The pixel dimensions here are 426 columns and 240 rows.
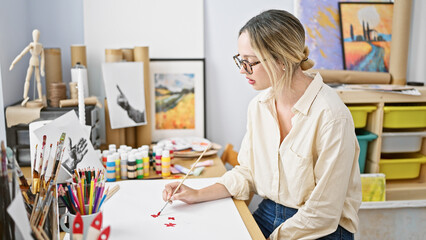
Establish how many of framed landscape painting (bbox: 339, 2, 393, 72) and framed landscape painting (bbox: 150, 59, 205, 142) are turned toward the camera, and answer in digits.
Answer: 2

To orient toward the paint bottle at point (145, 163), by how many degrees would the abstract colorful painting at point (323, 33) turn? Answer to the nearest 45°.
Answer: approximately 45° to its right

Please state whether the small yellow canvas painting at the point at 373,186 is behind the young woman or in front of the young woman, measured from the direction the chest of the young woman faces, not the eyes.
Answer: behind

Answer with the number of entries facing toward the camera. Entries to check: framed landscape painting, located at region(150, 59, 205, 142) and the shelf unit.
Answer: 2

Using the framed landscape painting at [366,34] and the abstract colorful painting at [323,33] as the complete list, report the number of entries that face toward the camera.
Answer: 2

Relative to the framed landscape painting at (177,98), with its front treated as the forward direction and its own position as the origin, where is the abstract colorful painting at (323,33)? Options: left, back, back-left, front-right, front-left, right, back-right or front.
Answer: left

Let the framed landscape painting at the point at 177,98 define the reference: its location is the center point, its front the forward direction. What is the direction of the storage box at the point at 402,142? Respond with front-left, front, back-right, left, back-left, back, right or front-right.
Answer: left

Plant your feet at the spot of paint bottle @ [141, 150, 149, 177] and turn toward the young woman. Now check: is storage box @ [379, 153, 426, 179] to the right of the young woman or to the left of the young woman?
left
